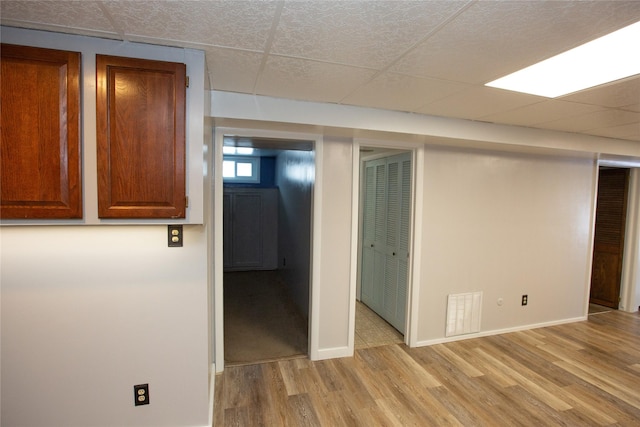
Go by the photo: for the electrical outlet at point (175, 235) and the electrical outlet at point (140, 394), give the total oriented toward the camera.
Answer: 2

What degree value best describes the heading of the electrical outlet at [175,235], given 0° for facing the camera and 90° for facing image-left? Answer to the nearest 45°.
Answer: approximately 0°

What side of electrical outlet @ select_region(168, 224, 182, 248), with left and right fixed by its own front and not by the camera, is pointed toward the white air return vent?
left

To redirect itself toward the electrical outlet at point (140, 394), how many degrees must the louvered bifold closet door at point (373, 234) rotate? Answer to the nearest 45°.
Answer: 0° — it already faces it

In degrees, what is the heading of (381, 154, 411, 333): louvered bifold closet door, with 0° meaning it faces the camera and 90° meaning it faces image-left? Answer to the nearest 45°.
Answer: approximately 45°

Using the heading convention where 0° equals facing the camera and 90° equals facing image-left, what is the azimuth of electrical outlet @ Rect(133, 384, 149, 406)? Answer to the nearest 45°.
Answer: approximately 0°

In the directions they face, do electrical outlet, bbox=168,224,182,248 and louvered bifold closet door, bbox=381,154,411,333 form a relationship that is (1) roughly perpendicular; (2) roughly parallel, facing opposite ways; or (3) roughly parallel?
roughly perpendicular

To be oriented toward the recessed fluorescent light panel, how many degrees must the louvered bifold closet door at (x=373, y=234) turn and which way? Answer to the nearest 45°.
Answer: approximately 90° to its left

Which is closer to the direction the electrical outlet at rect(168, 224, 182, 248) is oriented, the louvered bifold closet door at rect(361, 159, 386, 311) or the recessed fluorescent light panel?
the recessed fluorescent light panel

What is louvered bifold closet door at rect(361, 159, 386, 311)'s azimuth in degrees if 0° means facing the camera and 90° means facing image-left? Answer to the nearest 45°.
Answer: approximately 45°

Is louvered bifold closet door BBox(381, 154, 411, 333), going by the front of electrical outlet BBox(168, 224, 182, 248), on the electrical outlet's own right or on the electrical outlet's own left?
on the electrical outlet's own left

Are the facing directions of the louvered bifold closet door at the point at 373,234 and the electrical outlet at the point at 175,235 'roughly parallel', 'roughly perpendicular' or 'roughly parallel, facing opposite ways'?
roughly perpendicular
